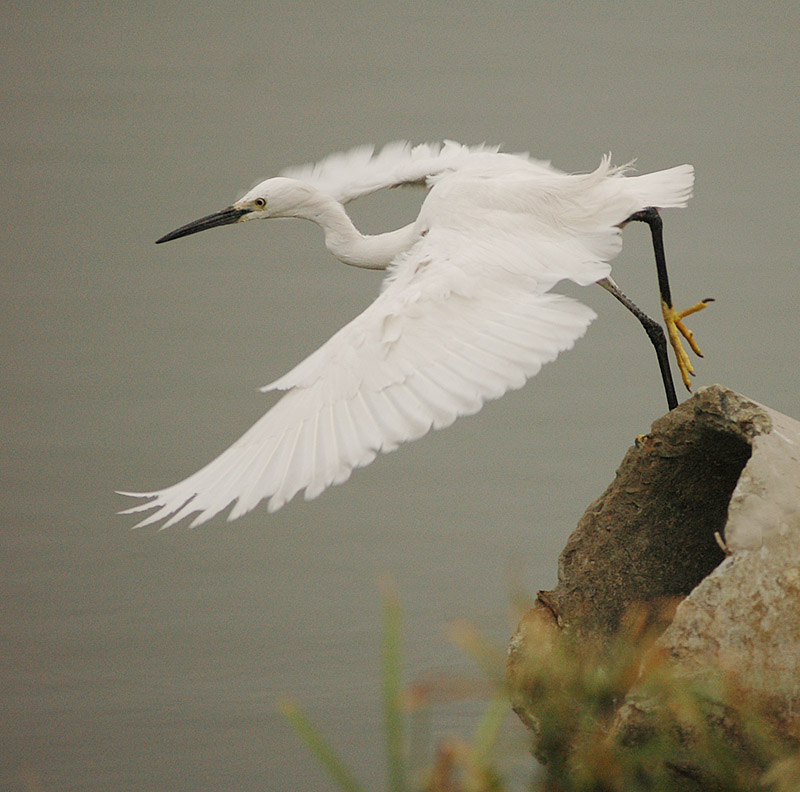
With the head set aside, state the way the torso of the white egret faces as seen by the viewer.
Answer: to the viewer's left

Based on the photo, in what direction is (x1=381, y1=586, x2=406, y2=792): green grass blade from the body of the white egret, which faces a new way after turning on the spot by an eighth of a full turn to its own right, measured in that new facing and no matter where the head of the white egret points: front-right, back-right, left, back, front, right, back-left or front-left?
back-left
